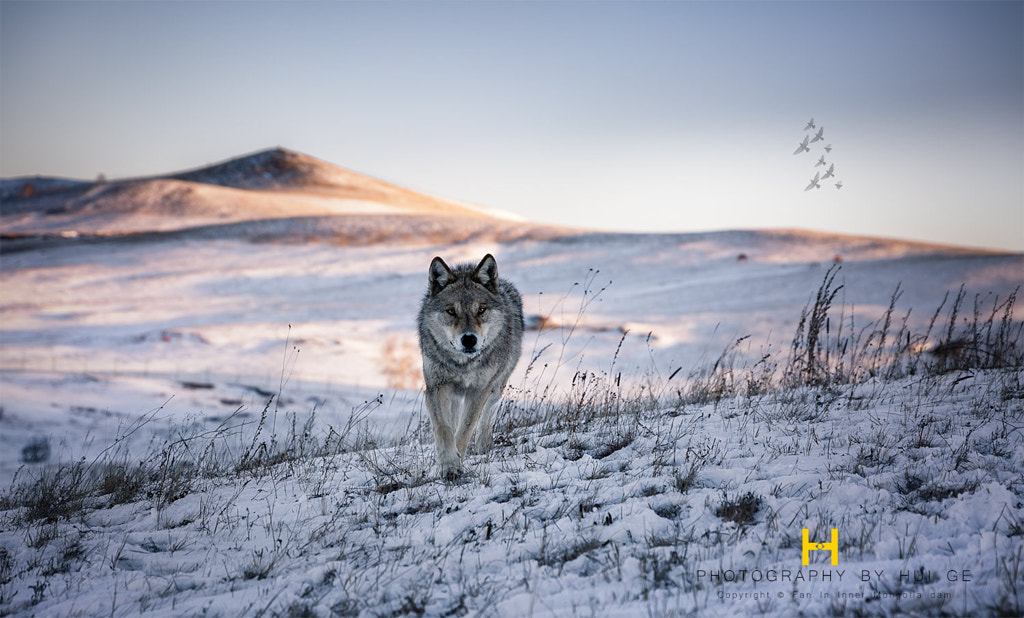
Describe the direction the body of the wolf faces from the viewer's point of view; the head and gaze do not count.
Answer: toward the camera
